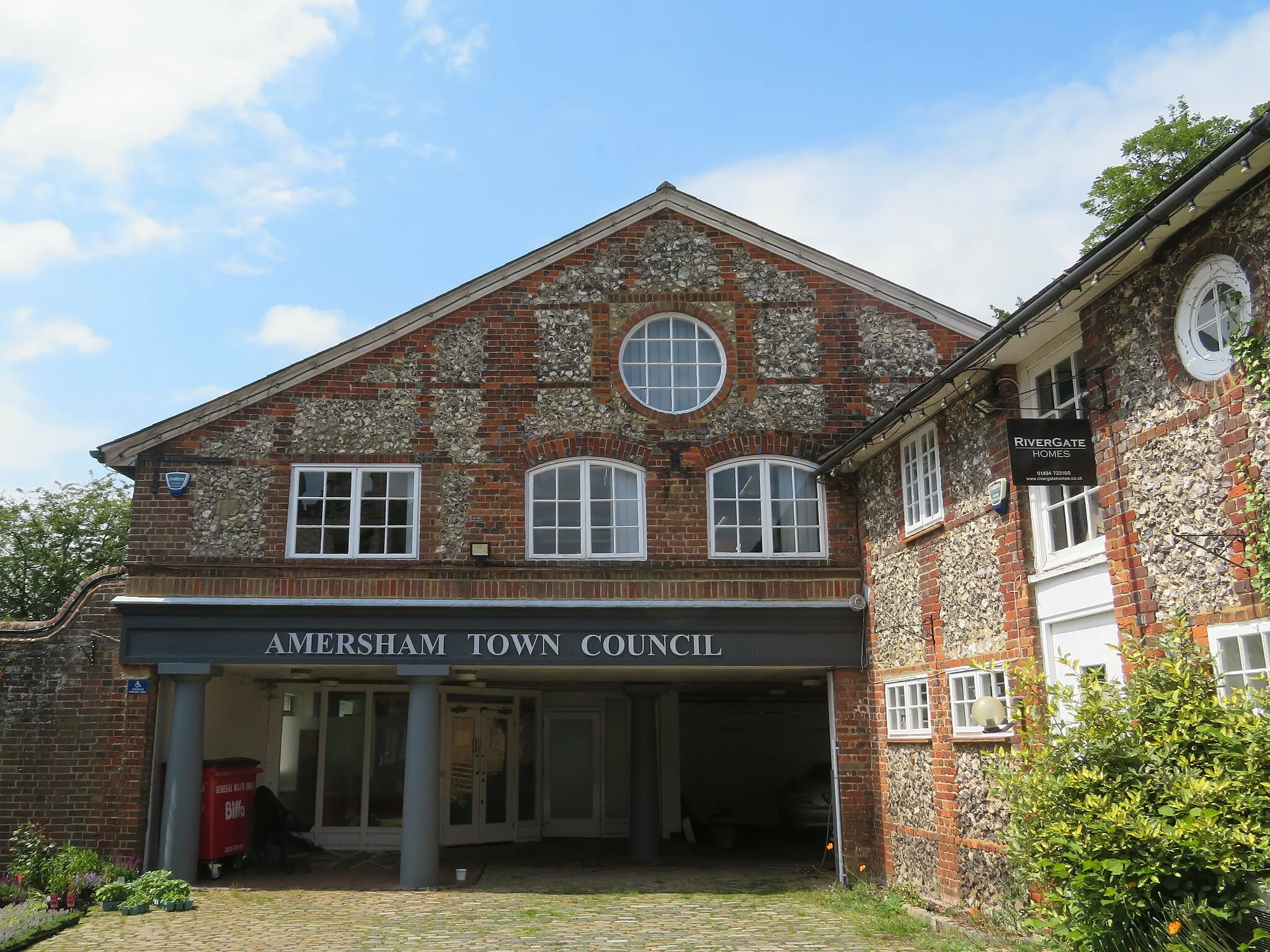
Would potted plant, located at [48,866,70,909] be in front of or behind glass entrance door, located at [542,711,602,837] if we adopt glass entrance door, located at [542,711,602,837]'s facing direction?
in front

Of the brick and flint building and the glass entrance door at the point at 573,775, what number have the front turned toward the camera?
2

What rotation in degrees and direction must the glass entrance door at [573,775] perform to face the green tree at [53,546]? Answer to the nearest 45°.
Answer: approximately 135° to its right

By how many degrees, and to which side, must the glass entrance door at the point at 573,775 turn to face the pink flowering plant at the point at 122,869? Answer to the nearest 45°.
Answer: approximately 45° to its right

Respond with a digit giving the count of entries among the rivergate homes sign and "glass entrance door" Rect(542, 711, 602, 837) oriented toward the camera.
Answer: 2

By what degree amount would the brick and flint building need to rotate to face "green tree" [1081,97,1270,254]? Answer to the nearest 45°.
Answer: approximately 135° to its left

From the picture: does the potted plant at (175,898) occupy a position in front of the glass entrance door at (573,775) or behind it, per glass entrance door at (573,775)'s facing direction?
in front

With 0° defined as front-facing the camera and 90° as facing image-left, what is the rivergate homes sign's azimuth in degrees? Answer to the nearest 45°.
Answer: approximately 0°

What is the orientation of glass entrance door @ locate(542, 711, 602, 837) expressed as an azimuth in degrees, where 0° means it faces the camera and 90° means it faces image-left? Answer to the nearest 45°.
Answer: approximately 0°

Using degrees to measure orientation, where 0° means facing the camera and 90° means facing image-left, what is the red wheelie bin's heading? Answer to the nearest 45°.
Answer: approximately 315°

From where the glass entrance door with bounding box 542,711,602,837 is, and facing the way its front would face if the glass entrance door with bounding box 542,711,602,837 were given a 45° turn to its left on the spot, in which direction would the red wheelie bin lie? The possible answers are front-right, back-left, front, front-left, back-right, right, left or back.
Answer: right

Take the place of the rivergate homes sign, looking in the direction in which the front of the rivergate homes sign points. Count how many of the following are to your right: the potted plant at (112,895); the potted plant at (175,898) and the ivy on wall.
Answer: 2
